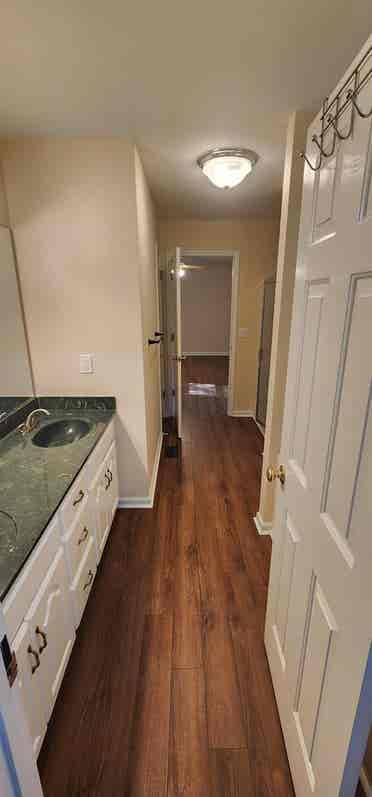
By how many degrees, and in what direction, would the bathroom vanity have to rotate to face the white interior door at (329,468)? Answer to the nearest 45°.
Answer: approximately 45° to its right

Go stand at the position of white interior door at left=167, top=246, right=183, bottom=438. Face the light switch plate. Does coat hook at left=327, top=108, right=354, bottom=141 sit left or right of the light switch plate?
left

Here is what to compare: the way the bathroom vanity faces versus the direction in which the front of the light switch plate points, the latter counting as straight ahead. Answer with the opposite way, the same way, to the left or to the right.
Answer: to the left

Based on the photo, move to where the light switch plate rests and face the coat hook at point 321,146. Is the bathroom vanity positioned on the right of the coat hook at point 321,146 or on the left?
right

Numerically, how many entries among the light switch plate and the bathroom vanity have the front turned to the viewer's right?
1

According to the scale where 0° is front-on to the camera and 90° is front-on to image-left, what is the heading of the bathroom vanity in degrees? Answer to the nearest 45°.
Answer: approximately 270°

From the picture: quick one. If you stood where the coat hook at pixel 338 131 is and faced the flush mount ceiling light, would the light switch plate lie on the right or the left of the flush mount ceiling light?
left
